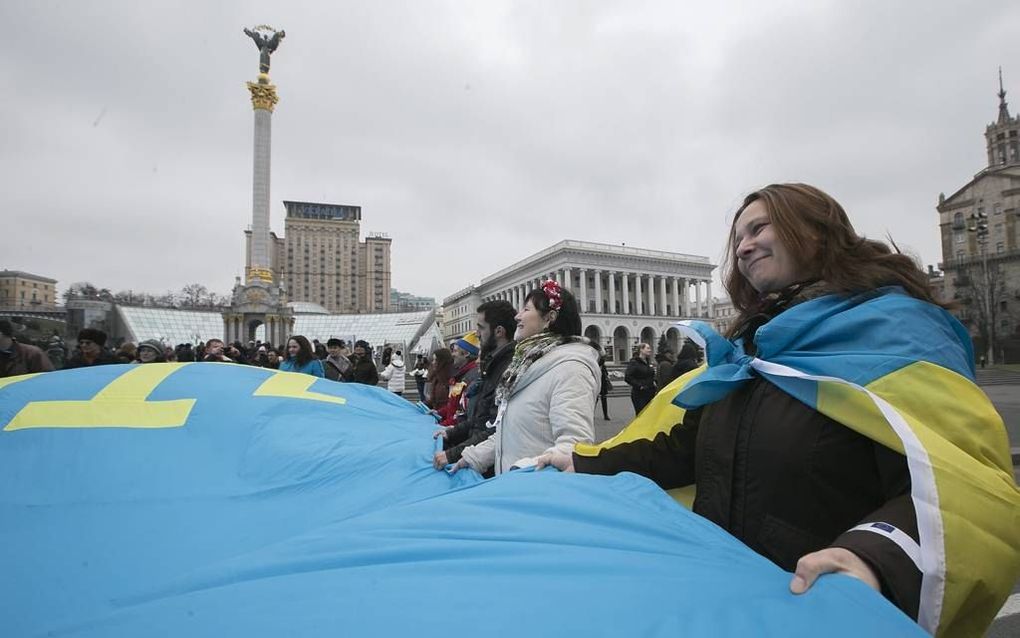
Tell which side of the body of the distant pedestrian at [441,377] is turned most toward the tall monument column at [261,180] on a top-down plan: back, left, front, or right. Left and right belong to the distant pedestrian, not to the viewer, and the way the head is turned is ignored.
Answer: right

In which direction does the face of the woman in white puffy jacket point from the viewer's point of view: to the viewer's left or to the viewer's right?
to the viewer's left

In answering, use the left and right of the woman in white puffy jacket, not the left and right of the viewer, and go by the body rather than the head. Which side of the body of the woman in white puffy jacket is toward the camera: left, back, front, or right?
left

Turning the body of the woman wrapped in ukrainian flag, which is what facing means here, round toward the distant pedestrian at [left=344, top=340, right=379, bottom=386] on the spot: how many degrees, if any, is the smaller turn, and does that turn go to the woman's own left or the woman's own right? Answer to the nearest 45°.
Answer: approximately 90° to the woman's own right

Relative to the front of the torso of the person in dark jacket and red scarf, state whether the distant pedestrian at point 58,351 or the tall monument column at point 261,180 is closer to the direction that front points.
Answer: the distant pedestrian

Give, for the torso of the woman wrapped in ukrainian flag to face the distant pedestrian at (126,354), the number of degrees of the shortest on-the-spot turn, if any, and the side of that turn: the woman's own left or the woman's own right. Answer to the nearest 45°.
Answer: approximately 45° to the woman's own right

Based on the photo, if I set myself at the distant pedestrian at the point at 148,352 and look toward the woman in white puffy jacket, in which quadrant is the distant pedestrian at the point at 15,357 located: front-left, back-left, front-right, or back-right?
back-right

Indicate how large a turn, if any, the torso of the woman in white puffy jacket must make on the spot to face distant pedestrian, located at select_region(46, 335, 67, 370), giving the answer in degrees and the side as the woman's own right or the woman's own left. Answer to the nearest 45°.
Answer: approximately 45° to the woman's own right

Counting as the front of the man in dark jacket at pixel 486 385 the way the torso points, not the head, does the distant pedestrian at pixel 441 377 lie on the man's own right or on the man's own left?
on the man's own right

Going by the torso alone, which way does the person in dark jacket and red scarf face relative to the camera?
to the viewer's left

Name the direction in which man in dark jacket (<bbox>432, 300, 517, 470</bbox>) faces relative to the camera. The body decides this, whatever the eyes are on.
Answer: to the viewer's left
